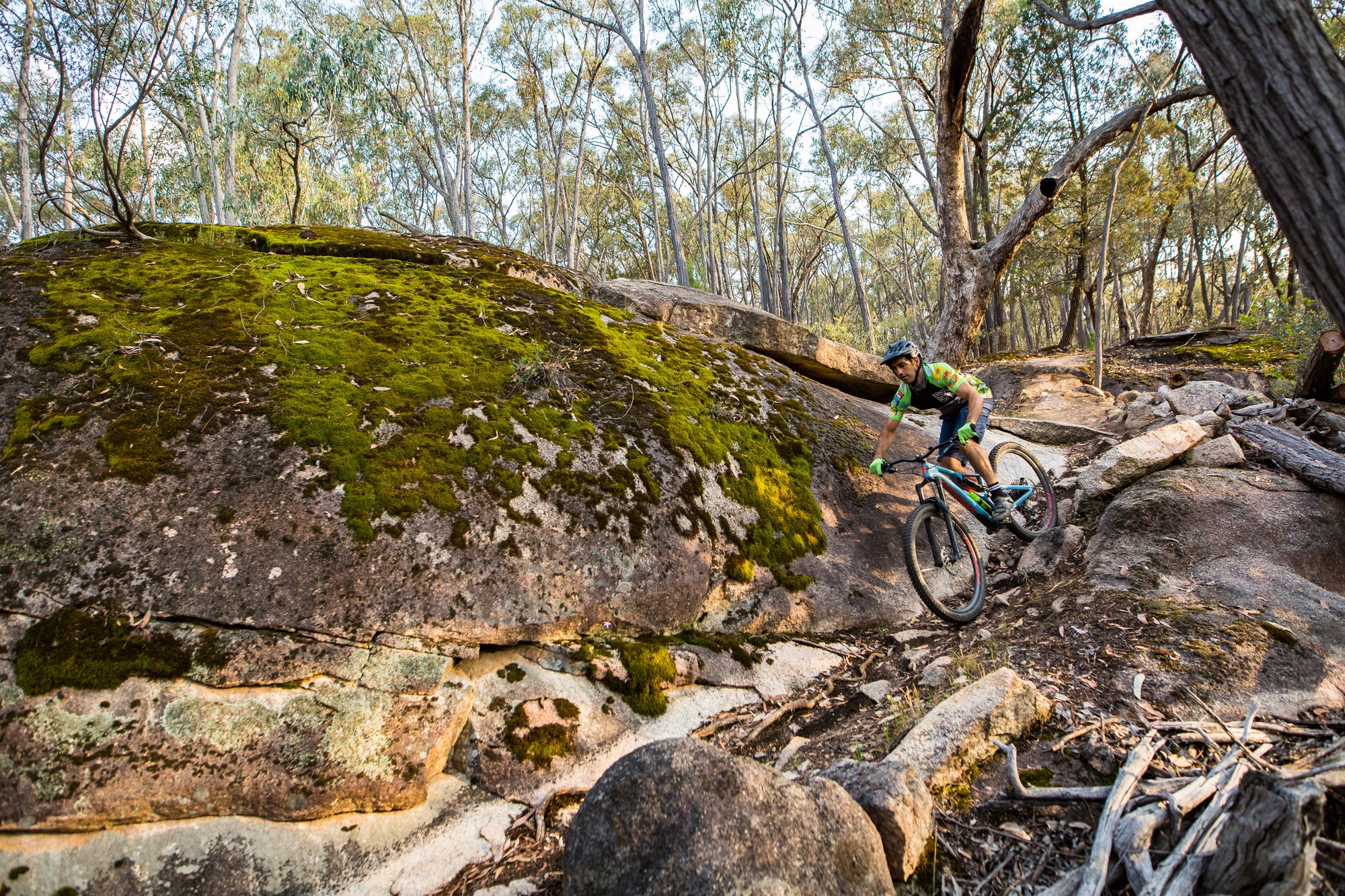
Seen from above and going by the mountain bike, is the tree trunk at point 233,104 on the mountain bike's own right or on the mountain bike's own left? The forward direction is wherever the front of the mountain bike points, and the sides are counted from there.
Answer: on the mountain bike's own right

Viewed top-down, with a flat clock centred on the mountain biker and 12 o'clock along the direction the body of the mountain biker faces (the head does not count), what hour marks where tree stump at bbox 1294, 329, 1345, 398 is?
The tree stump is roughly at 6 o'clock from the mountain biker.

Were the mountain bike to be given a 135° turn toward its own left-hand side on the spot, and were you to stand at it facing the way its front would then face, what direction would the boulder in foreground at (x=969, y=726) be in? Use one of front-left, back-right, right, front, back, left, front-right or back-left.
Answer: right

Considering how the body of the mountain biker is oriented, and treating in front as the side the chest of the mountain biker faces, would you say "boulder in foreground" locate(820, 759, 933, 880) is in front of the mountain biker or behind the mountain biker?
in front

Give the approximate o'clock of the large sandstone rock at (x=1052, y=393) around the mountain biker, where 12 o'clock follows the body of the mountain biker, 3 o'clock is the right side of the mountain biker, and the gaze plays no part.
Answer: The large sandstone rock is roughly at 5 o'clock from the mountain biker.

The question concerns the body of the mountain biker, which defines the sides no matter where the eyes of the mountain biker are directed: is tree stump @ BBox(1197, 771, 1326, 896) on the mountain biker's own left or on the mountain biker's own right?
on the mountain biker's own left

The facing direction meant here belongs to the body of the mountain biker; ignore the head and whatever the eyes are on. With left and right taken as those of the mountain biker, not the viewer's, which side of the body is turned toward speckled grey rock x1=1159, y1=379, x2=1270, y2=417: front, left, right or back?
back

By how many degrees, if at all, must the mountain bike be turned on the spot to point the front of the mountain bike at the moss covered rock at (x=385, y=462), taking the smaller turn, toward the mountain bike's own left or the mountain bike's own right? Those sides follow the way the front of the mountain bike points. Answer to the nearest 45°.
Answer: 0° — it already faces it

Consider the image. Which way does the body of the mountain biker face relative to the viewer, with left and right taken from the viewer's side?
facing the viewer and to the left of the viewer

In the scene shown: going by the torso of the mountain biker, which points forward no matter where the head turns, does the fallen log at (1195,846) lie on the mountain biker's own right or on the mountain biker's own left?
on the mountain biker's own left

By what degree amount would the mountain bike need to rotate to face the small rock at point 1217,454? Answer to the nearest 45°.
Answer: approximately 180°

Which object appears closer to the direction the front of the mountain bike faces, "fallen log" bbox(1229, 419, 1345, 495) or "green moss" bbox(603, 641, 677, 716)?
the green moss

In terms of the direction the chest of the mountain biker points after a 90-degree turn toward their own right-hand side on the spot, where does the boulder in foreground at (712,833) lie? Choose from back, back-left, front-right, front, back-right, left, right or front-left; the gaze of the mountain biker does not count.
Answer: back-left

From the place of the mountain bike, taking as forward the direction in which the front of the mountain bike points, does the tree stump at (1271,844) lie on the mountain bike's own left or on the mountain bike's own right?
on the mountain bike's own left

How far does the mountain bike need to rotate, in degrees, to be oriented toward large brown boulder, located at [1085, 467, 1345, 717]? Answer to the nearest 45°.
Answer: approximately 135° to its left

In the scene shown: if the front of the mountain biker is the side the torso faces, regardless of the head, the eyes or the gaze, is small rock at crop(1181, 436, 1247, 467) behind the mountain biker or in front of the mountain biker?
behind

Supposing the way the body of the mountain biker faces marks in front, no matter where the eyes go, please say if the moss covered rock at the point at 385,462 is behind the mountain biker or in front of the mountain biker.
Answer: in front

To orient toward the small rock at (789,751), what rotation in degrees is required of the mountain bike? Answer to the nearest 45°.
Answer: approximately 45° to its left

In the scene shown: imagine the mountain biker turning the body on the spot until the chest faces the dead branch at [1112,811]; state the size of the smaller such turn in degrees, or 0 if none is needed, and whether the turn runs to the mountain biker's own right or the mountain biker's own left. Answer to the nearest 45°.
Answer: approximately 45° to the mountain biker's own left
